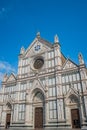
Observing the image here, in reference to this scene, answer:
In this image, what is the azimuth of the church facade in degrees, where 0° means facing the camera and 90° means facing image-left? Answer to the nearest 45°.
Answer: approximately 45°
